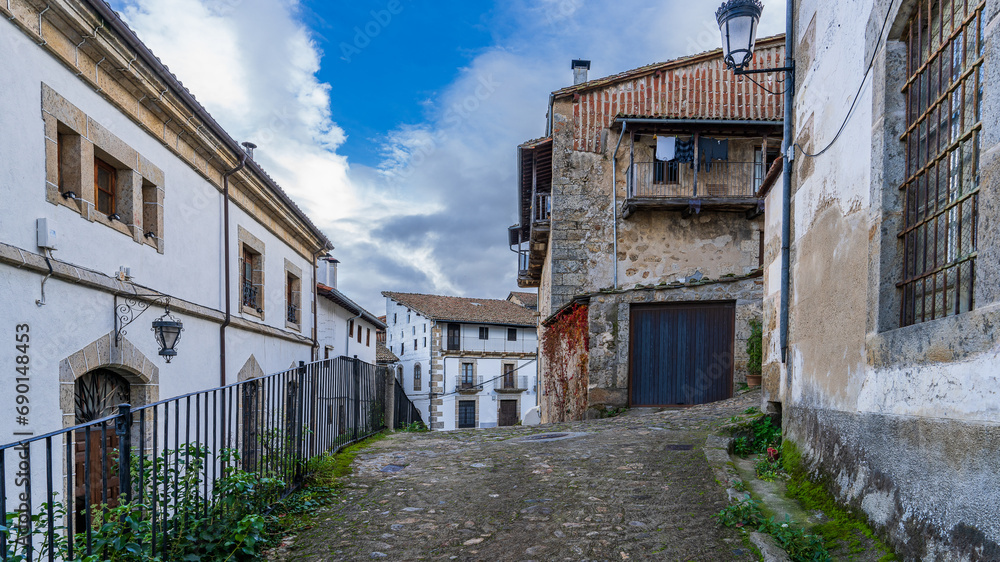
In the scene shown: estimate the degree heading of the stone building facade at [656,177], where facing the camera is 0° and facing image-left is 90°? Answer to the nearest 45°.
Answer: approximately 0°

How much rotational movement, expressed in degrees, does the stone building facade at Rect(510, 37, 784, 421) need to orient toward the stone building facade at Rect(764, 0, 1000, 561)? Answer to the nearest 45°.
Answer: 0° — it already faces it

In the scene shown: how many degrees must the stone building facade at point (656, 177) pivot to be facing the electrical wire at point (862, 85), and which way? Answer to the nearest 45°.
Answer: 0° — it already faces it
